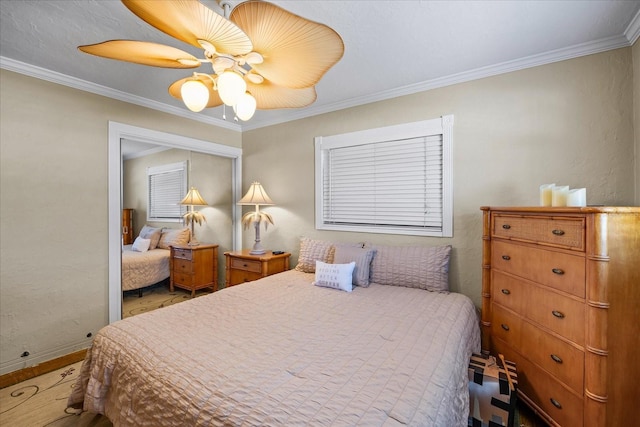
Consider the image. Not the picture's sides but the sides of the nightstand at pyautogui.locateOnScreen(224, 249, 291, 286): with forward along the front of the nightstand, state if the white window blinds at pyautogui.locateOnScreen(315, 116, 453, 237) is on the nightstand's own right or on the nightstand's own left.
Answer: on the nightstand's own left

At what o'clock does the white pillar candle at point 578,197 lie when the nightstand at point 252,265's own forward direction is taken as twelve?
The white pillar candle is roughly at 9 o'clock from the nightstand.

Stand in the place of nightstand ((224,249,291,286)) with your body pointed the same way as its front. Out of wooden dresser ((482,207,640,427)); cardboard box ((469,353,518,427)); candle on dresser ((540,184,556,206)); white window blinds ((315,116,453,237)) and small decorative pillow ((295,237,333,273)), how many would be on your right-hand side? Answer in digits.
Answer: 0

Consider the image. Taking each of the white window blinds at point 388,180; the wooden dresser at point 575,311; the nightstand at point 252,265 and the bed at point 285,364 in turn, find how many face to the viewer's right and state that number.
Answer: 0

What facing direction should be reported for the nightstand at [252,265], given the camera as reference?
facing the viewer and to the left of the viewer

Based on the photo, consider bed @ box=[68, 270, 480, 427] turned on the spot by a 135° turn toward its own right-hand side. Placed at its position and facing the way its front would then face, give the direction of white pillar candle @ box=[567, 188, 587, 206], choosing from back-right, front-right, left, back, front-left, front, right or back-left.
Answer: right

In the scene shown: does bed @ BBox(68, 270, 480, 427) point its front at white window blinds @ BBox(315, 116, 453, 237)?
no

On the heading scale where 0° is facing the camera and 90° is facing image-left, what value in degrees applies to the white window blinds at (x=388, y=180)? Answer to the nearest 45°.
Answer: approximately 45°

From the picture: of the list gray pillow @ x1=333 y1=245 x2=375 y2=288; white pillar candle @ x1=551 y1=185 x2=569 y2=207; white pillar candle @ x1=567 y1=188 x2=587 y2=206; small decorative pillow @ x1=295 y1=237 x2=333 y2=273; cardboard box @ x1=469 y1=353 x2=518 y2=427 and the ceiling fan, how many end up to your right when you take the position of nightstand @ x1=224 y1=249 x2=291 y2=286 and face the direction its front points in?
0

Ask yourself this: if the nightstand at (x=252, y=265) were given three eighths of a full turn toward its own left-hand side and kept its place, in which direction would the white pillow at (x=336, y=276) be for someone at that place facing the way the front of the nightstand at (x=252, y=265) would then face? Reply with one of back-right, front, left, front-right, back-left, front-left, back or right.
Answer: front-right

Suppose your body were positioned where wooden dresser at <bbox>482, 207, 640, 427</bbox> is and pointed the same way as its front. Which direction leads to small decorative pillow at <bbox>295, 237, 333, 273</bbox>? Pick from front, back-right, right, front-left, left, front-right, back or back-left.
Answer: front-right

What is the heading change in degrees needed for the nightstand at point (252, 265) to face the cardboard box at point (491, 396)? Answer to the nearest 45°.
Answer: approximately 90° to its left

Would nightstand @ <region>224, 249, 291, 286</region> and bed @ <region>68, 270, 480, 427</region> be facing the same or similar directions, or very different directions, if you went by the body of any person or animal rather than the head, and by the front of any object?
same or similar directions

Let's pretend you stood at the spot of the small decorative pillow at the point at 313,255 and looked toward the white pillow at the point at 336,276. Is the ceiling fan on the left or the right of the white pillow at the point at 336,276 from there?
right
